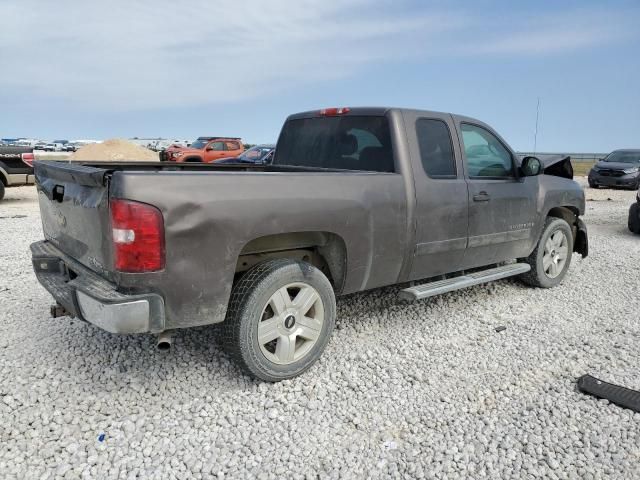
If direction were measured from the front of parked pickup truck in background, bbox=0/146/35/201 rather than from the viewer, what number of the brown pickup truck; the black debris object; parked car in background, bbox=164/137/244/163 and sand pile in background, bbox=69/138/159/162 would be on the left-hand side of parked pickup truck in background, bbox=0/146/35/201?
2

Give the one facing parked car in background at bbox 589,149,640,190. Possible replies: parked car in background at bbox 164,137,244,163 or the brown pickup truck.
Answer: the brown pickup truck

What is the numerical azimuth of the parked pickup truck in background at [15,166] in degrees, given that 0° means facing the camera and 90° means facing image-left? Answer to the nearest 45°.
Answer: approximately 90°

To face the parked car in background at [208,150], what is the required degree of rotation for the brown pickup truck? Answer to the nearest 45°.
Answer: approximately 45° to its left

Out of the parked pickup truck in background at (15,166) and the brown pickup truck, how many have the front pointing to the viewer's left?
1

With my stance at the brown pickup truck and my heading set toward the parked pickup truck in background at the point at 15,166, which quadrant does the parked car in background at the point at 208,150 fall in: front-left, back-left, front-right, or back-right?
front-right

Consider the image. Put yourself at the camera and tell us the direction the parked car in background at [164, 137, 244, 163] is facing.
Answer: facing the viewer and to the left of the viewer

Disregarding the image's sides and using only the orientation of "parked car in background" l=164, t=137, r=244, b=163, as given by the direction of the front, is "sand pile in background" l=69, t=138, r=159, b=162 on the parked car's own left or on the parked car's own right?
on the parked car's own right

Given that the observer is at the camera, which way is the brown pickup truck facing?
facing away from the viewer and to the right of the viewer

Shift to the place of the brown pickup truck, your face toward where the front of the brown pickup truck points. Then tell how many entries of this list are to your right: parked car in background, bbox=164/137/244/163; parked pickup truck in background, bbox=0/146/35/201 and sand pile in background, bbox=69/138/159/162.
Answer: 0

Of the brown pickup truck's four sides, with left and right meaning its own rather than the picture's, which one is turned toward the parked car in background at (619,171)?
front

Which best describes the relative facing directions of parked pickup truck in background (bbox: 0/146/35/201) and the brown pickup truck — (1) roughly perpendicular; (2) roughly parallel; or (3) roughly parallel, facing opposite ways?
roughly parallel, facing opposite ways

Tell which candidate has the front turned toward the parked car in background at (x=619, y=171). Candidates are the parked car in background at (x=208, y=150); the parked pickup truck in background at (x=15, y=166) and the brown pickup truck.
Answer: the brown pickup truck

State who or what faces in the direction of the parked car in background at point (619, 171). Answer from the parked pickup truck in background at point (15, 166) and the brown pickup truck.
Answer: the brown pickup truck

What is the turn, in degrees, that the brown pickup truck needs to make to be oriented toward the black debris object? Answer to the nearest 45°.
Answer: approximately 45° to its right

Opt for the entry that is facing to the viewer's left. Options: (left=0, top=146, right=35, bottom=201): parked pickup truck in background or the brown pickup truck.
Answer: the parked pickup truck in background
